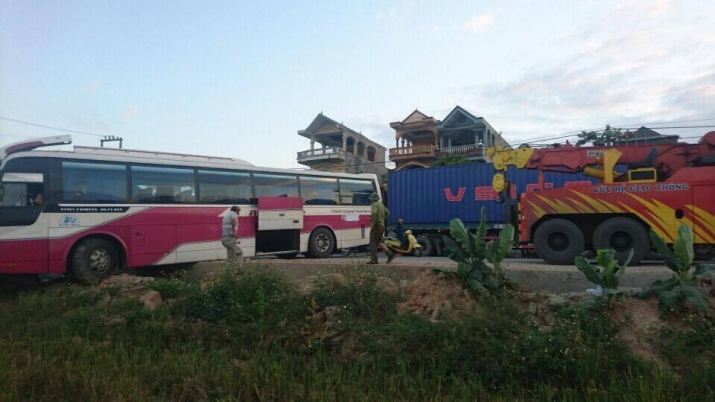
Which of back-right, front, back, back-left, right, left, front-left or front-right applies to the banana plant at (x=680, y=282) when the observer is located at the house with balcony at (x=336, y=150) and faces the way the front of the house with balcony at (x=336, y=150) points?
front-left

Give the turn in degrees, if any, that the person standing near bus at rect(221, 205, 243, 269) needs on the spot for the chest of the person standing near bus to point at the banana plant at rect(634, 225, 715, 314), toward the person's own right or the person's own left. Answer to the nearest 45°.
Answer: approximately 45° to the person's own right

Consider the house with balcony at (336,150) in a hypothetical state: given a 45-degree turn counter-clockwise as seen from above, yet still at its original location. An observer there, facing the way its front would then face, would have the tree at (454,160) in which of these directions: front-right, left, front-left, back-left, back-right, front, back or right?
front-left

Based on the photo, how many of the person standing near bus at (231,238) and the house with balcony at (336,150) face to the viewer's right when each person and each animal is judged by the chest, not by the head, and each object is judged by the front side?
1

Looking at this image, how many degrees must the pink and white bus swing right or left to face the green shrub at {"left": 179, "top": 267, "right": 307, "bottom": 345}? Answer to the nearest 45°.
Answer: approximately 90° to its left

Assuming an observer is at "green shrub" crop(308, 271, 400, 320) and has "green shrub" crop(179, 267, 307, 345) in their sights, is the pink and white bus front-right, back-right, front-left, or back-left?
front-right

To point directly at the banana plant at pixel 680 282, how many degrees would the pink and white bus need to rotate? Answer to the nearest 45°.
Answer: approximately 90° to its left

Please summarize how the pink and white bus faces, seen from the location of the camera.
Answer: facing the viewer and to the left of the viewer

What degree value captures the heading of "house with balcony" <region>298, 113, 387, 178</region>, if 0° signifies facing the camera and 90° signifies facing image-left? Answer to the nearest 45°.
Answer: approximately 45°

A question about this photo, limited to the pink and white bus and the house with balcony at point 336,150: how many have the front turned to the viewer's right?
0

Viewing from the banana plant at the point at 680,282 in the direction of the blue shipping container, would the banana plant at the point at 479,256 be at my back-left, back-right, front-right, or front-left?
front-left

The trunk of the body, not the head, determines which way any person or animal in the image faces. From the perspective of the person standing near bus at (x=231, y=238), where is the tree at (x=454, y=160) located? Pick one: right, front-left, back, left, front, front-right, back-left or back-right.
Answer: front-left

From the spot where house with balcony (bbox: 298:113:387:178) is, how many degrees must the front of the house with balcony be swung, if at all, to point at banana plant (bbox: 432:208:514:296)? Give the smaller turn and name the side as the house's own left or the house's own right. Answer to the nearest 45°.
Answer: approximately 45° to the house's own left

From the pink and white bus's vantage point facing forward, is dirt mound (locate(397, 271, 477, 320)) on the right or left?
on its left

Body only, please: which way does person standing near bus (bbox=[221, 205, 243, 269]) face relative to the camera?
to the viewer's right
